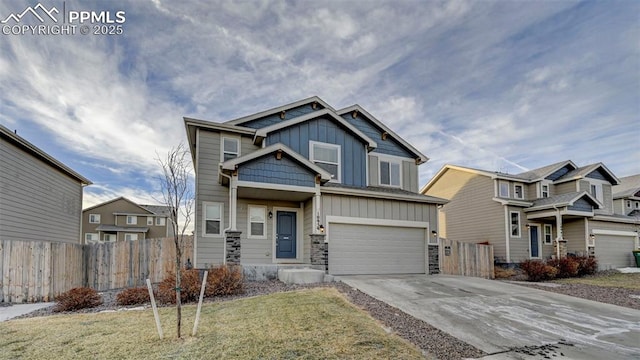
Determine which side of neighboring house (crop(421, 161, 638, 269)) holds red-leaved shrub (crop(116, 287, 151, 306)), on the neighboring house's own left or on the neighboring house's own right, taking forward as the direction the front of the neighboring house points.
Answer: on the neighboring house's own right

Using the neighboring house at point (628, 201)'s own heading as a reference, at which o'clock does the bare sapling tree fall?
The bare sapling tree is roughly at 2 o'clock from the neighboring house.

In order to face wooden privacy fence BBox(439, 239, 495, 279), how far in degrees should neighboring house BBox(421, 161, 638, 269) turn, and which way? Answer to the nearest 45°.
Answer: approximately 45° to its right

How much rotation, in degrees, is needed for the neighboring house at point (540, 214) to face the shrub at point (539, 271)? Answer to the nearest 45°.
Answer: approximately 45° to its right

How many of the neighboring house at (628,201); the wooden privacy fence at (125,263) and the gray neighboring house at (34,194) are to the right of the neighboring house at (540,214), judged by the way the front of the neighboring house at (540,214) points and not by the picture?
2

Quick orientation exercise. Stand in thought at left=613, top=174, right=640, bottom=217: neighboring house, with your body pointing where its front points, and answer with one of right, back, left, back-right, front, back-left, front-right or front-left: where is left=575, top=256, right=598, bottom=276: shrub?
front-right

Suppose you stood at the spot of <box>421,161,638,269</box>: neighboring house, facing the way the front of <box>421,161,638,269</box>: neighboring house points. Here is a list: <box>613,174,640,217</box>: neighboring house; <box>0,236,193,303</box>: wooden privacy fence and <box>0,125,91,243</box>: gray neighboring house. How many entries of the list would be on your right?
2

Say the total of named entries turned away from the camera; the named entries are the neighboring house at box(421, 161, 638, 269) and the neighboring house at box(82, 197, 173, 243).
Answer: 0

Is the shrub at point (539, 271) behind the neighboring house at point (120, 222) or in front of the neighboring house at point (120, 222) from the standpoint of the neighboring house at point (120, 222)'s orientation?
in front

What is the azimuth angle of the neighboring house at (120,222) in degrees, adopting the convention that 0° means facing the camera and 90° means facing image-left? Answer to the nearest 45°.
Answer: approximately 0°

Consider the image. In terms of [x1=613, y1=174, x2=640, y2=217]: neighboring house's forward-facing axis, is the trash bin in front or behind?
in front

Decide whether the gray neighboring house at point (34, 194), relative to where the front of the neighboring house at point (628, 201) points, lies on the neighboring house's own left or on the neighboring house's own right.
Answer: on the neighboring house's own right
